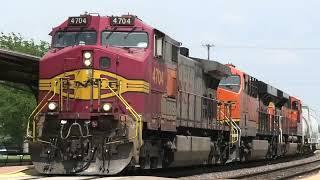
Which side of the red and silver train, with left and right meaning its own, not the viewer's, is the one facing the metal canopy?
right

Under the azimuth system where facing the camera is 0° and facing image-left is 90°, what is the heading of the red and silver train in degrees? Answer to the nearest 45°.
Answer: approximately 45°

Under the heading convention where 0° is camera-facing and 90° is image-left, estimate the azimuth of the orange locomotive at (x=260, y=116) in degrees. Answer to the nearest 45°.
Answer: approximately 45°

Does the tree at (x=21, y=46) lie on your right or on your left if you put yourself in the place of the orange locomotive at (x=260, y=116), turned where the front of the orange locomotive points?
on your right
